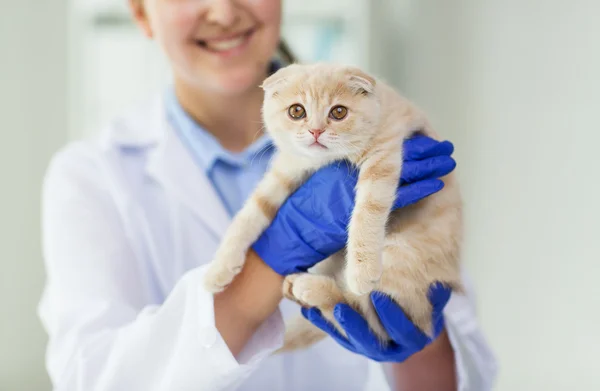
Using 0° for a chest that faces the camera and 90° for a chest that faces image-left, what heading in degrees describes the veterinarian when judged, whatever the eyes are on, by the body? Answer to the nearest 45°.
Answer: approximately 315°

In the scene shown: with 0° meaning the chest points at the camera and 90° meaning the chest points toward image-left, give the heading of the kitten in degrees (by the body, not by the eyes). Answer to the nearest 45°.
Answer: approximately 45°
